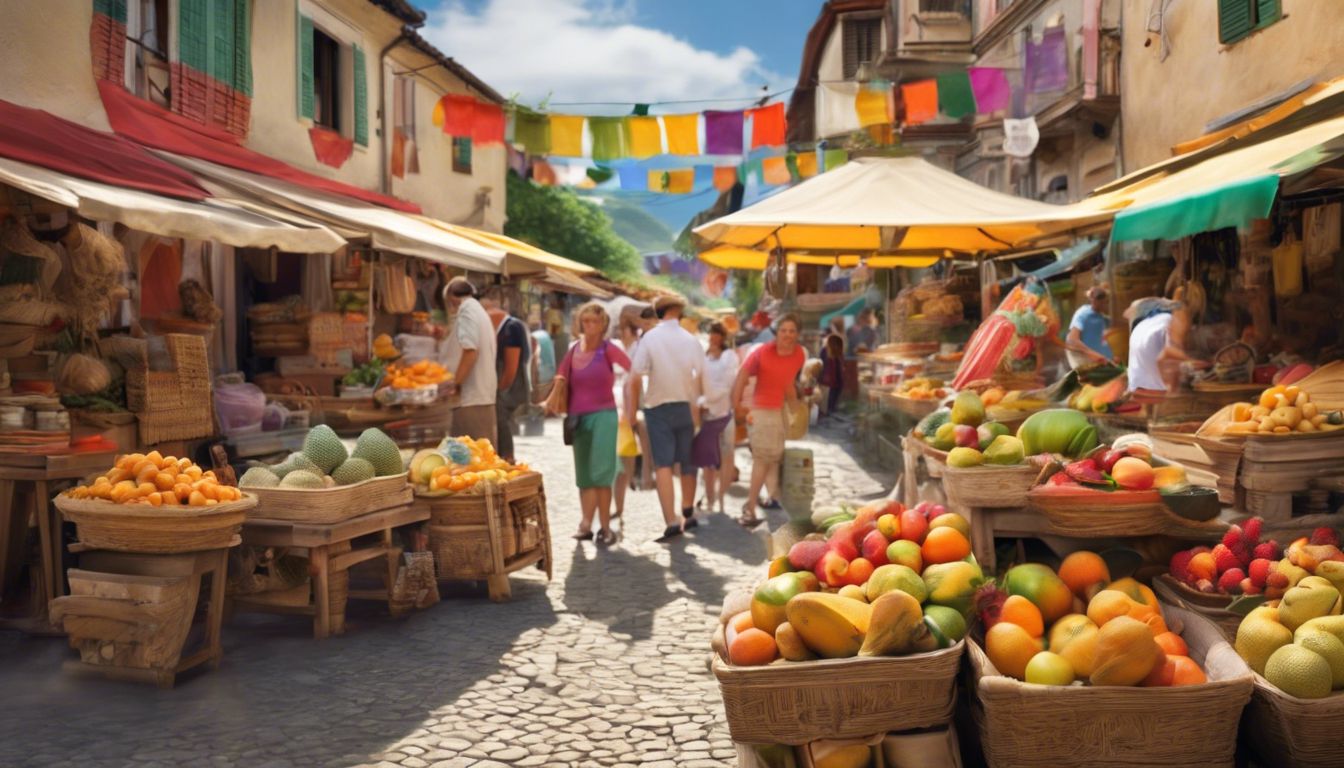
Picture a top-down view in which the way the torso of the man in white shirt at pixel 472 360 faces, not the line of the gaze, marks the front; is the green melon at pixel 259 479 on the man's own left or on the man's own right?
on the man's own left

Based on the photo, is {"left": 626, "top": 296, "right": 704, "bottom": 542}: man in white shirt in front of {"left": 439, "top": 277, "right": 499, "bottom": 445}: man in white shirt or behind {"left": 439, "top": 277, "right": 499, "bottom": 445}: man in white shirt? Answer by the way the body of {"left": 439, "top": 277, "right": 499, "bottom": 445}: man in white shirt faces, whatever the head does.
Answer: behind

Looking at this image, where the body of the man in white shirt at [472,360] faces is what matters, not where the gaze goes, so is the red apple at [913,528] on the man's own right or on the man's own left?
on the man's own left

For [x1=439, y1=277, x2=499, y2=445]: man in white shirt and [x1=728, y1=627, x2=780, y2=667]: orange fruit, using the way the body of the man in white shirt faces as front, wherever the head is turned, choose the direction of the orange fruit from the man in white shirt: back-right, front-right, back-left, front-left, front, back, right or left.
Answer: left

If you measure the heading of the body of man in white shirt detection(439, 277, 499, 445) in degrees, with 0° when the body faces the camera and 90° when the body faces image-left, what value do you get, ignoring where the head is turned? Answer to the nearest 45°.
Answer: approximately 90°

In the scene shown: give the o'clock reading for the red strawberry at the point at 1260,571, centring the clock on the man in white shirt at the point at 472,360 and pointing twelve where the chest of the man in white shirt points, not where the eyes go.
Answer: The red strawberry is roughly at 8 o'clock from the man in white shirt.

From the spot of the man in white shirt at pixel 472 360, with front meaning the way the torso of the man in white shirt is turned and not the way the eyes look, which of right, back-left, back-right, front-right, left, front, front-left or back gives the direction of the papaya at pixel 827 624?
left

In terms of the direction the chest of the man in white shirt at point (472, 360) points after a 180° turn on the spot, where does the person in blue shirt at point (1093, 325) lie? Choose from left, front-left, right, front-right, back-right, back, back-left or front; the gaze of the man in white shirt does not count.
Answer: front

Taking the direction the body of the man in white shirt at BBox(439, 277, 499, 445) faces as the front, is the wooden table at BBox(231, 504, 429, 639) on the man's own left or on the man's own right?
on the man's own left

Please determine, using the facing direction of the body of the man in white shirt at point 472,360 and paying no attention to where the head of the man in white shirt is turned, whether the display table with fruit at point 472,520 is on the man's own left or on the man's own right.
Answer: on the man's own left

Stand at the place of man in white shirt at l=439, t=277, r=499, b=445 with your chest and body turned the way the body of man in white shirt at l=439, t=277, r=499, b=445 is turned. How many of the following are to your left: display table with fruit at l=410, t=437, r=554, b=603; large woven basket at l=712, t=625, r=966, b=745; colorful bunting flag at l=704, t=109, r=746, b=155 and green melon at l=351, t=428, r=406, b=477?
3

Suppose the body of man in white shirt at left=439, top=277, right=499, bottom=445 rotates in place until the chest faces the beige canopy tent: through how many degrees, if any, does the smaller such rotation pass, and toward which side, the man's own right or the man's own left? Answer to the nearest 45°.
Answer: approximately 180°

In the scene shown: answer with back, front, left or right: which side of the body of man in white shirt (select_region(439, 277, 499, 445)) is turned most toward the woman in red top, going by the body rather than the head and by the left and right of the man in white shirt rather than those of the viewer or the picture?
back

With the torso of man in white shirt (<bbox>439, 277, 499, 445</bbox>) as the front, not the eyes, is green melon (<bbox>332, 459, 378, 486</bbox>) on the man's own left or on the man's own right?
on the man's own left
